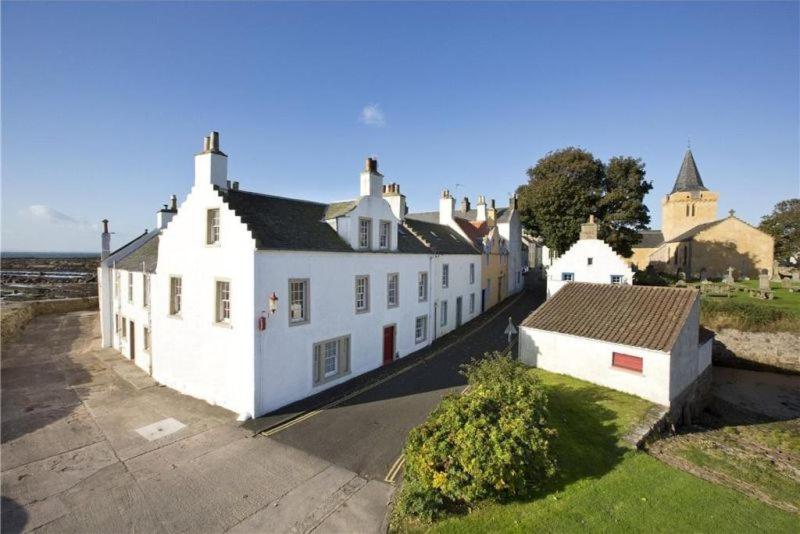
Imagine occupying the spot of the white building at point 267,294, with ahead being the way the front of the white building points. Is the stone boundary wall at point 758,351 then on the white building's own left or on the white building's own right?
on the white building's own left

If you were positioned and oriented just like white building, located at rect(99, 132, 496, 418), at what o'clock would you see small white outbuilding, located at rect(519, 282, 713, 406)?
The small white outbuilding is roughly at 11 o'clock from the white building.

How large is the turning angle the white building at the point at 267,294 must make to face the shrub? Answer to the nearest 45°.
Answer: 0° — it already faces it

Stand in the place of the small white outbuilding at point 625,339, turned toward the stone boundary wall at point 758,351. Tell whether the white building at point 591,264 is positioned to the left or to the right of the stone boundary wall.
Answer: left

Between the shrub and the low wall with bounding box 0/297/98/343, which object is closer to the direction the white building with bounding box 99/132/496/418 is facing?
the shrub

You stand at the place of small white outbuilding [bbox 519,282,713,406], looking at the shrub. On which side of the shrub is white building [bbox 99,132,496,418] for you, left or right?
right

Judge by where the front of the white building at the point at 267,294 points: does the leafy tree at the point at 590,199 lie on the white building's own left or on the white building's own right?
on the white building's own left

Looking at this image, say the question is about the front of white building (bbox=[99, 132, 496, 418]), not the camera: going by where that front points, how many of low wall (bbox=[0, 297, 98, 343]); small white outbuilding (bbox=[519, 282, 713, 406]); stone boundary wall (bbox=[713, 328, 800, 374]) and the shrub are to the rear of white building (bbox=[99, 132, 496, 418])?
1

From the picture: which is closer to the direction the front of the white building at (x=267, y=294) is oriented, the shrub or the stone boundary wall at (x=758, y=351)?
the shrub

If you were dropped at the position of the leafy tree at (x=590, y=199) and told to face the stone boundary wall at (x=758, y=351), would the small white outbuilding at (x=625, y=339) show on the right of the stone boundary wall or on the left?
right

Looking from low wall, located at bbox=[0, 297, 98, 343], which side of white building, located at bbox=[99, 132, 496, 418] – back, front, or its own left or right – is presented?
back

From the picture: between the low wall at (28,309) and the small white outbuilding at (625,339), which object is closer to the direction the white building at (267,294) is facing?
the small white outbuilding

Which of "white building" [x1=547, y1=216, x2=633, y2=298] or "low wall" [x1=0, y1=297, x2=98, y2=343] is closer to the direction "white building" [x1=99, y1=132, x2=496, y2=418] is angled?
the white building

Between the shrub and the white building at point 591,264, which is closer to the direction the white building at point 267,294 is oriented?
the shrub

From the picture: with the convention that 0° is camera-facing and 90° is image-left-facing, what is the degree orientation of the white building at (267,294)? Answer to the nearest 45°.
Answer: approximately 315°
